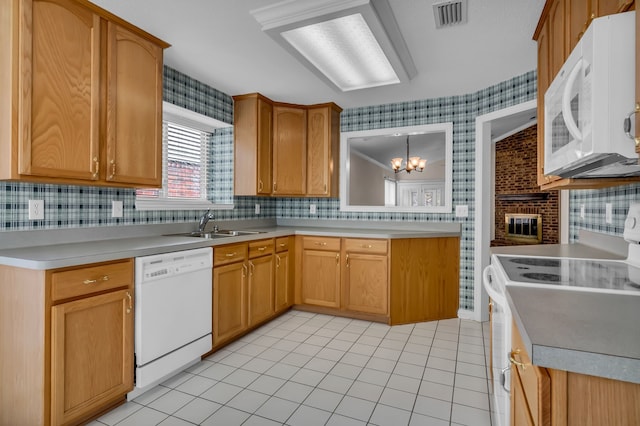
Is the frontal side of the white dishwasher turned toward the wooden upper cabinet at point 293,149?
no

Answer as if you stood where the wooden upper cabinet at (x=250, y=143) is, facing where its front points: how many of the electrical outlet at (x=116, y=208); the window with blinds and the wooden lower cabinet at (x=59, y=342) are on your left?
0

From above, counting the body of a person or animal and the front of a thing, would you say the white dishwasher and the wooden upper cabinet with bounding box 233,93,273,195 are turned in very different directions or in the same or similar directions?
same or similar directions

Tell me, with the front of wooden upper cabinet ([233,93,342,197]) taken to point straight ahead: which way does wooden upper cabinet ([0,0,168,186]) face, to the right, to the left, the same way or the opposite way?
to the left

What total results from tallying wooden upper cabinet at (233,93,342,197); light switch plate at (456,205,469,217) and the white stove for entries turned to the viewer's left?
1

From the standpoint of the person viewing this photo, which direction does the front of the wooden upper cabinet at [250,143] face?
facing the viewer and to the right of the viewer

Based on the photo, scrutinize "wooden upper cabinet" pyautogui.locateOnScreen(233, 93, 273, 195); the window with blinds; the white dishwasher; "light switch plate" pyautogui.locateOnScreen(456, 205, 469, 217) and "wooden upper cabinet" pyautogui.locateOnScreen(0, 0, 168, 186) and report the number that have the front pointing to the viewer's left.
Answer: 0

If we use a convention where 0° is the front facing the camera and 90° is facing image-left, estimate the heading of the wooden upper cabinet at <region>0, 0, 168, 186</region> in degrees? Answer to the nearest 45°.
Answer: approximately 315°

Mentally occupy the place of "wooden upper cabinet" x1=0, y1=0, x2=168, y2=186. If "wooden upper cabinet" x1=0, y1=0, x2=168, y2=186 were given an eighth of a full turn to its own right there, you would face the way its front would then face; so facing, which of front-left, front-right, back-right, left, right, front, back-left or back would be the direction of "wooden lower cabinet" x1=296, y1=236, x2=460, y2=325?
left

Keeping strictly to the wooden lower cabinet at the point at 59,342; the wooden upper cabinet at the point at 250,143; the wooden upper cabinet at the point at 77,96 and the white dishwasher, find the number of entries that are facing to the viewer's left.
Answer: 0

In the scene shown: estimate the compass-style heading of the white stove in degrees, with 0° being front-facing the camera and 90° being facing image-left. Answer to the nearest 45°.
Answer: approximately 90°

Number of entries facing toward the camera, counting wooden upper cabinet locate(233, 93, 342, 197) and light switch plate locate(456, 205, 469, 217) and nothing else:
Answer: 2

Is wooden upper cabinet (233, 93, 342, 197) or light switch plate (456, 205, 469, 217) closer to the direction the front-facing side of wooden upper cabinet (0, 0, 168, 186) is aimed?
the light switch plate

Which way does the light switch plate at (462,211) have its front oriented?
toward the camera

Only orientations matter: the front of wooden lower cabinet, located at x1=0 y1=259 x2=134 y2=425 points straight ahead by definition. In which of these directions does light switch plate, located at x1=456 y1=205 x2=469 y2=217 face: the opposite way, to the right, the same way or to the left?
to the right

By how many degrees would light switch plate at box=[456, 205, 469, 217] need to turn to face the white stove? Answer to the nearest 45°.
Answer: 0° — it already faces it

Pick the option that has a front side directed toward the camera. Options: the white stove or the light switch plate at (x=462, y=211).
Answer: the light switch plate
